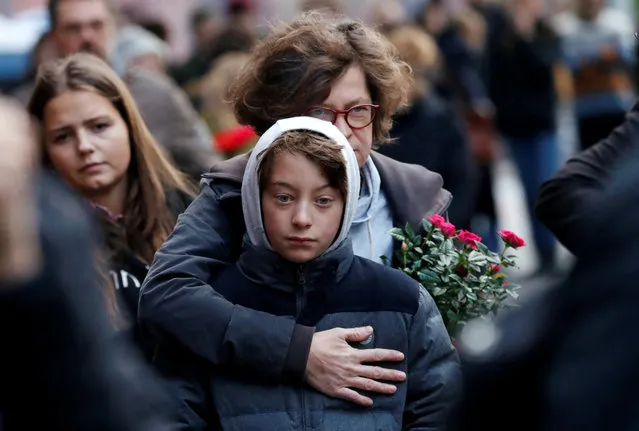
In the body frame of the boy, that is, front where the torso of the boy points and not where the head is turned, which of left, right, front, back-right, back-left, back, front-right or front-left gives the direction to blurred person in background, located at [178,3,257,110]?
back

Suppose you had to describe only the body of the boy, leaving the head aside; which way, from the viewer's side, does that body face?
toward the camera

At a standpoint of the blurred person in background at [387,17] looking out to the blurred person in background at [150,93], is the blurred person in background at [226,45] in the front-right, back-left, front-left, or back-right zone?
front-right

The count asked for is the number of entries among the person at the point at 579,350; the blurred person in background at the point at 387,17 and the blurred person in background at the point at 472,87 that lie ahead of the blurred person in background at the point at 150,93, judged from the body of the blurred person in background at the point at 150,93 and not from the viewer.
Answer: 1

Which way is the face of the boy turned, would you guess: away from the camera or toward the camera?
toward the camera

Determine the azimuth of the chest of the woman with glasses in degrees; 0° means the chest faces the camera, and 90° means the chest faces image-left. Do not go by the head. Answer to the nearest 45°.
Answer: approximately 315°

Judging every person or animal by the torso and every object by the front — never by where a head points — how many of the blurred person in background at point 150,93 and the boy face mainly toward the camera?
2

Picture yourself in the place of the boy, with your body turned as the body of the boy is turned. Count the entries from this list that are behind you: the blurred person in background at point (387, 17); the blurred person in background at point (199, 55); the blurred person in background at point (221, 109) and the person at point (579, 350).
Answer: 3

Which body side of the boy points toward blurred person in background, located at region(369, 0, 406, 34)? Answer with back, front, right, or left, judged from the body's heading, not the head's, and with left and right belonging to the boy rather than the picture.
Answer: back

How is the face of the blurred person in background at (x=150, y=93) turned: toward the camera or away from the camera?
toward the camera

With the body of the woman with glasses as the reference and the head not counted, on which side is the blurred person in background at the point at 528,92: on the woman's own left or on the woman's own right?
on the woman's own left

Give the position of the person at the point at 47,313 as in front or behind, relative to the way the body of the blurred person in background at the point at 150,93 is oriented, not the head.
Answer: in front

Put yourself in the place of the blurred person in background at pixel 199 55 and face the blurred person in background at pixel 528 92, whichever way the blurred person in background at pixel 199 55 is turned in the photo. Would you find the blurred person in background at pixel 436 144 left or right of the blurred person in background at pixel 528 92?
right

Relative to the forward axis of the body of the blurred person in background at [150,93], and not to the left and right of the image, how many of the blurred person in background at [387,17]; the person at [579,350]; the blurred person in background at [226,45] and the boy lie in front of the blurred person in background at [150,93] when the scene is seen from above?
2

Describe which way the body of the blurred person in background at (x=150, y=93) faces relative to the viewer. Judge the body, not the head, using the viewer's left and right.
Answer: facing the viewer
